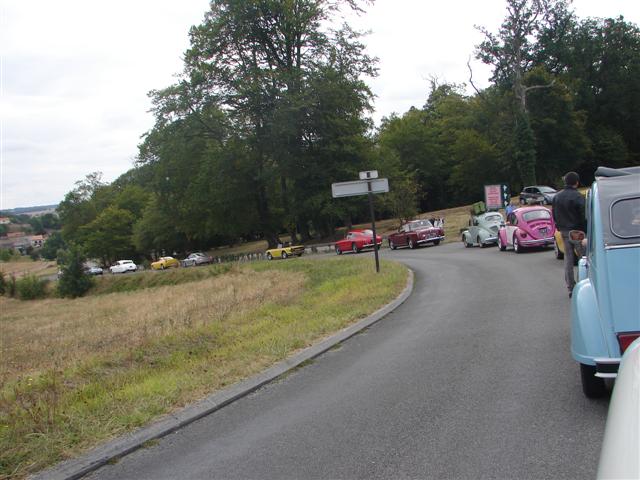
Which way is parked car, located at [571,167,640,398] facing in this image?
away from the camera

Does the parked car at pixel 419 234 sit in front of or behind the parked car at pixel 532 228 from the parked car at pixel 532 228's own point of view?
in front

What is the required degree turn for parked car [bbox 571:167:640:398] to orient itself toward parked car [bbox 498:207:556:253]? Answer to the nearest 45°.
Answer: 0° — it already faces it

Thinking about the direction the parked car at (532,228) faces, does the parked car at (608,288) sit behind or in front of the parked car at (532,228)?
behind

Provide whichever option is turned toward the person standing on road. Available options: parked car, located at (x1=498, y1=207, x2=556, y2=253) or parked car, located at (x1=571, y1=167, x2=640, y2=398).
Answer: parked car, located at (x1=571, y1=167, x2=640, y2=398)

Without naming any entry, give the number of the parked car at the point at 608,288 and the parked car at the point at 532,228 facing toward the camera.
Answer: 0

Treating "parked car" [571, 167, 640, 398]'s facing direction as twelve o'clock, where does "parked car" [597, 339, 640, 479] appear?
"parked car" [597, 339, 640, 479] is roughly at 6 o'clock from "parked car" [571, 167, 640, 398].

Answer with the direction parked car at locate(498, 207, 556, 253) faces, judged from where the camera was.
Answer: facing away from the viewer and to the left of the viewer

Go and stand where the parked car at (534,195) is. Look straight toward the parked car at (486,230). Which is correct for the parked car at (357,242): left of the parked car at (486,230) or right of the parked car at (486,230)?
right

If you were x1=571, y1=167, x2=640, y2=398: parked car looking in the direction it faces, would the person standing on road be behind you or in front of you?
in front

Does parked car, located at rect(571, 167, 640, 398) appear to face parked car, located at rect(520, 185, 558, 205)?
yes

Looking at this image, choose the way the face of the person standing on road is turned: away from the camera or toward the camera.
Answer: away from the camera

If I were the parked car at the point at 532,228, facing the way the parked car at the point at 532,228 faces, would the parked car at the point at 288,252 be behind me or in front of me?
in front
